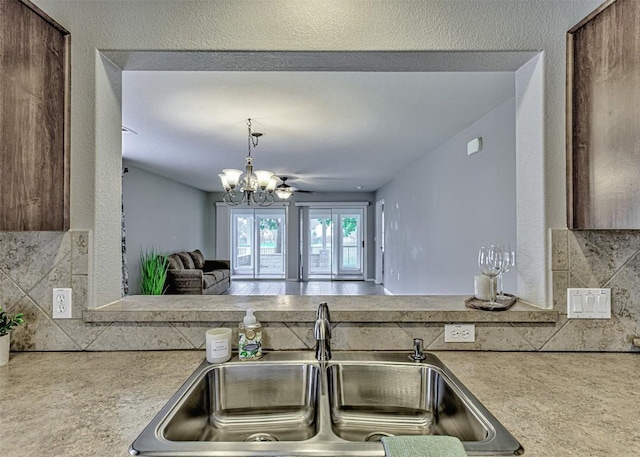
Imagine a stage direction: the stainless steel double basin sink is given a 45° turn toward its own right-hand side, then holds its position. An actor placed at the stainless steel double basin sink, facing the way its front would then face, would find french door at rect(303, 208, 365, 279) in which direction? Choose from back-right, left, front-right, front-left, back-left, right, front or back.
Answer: back-right

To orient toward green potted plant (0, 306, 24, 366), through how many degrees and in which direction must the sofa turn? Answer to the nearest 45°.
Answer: approximately 45° to its right

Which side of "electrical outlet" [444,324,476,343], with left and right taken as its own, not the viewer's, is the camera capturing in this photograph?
front

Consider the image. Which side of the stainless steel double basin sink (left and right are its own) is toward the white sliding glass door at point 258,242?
back

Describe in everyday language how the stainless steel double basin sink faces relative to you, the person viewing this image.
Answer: facing the viewer

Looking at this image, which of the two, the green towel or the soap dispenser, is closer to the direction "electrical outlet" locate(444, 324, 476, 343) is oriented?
the green towel

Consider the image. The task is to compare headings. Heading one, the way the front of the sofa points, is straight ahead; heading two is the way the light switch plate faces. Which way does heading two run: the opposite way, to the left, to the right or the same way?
to the right

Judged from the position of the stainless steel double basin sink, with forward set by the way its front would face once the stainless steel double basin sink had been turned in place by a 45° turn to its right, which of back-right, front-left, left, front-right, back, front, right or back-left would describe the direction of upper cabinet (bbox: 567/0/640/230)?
back-left

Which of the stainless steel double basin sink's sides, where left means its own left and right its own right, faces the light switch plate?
left

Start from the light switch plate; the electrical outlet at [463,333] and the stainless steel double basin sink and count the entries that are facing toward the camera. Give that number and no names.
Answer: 3

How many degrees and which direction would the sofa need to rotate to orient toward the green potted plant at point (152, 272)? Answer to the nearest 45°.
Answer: approximately 90° to its right

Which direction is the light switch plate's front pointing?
toward the camera

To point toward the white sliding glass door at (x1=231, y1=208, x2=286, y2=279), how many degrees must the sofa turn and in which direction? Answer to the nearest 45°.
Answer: approximately 90° to its left

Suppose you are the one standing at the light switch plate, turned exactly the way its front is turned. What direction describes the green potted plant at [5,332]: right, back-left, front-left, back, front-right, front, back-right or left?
front-right

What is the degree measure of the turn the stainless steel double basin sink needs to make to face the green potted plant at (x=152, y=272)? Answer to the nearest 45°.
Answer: approximately 135° to its right

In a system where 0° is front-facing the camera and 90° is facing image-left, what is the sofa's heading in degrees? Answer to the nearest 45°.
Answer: approximately 315°

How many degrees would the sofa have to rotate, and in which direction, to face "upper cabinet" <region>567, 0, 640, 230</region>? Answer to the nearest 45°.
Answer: approximately 45° to its right

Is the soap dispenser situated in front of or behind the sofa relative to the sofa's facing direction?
in front
